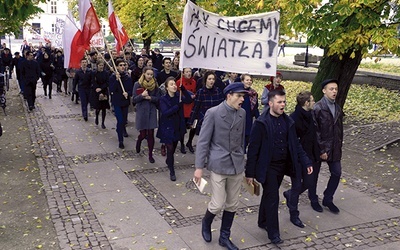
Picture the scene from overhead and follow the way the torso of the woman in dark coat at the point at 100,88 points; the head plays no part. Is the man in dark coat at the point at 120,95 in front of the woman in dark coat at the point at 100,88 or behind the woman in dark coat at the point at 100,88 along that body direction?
in front

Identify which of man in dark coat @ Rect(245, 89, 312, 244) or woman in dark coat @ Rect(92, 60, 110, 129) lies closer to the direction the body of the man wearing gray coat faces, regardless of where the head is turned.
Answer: the man in dark coat

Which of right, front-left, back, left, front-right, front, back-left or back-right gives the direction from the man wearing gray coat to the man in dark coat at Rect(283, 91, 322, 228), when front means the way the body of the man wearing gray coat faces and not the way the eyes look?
left

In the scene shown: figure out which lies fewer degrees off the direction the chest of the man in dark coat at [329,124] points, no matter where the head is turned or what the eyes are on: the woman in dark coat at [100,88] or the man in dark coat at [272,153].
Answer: the man in dark coat

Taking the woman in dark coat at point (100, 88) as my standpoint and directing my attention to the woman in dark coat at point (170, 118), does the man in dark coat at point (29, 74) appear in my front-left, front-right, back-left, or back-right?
back-right

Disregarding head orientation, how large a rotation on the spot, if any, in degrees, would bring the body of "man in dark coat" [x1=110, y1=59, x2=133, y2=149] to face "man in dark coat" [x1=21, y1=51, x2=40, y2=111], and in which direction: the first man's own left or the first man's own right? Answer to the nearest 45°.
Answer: approximately 135° to the first man's own right

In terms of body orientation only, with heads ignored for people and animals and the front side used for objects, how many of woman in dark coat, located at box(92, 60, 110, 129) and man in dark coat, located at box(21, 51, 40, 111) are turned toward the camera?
2

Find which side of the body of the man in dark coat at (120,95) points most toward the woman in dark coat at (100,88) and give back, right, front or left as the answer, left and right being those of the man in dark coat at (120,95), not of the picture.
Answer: back

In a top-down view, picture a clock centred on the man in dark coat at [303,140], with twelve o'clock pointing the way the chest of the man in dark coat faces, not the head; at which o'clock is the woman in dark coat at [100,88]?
The woman in dark coat is roughly at 6 o'clock from the man in dark coat.

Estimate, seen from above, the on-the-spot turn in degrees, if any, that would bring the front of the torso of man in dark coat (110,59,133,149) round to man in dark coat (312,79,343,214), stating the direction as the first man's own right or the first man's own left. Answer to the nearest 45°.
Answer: approximately 45° to the first man's own left

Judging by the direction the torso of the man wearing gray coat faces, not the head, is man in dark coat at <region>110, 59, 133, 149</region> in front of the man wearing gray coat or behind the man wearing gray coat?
behind

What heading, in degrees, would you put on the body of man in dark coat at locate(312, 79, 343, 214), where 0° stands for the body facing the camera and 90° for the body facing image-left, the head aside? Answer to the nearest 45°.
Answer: approximately 315°
